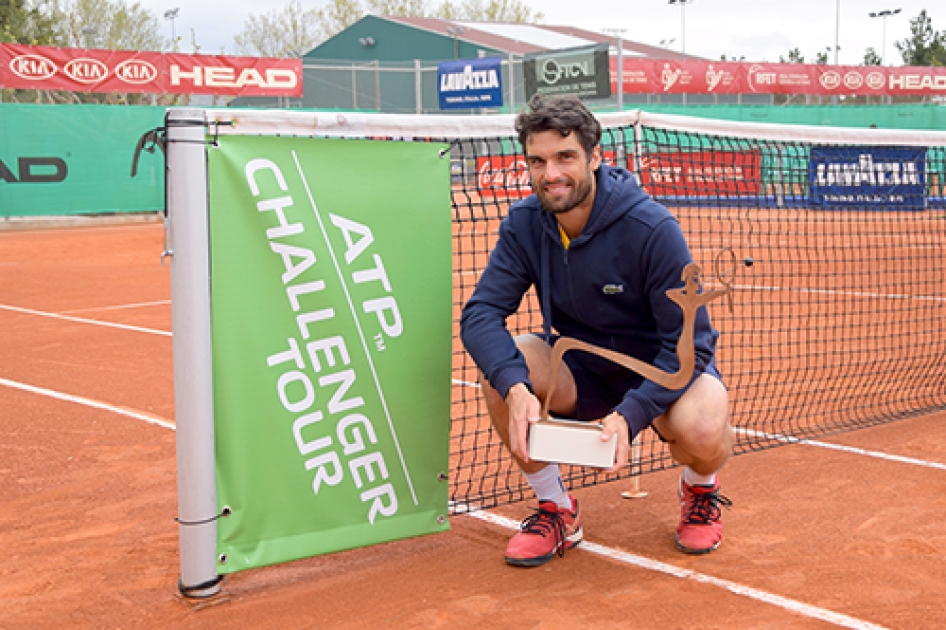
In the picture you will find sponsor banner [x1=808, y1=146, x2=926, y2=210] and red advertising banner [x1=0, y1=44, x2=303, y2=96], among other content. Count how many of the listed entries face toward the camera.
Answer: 2

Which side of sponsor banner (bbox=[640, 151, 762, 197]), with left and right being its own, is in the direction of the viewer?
front

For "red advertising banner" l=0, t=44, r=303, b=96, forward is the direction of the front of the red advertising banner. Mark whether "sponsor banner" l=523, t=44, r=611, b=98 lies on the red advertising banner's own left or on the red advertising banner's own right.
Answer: on the red advertising banner's own left

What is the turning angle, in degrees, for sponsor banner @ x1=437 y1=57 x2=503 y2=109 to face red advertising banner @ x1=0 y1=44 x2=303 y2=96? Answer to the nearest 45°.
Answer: approximately 45° to its right

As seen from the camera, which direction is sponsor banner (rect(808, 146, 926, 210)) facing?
toward the camera

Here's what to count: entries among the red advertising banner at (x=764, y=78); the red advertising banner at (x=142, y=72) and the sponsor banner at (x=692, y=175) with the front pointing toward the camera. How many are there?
3

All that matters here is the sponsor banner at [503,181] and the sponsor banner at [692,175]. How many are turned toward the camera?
2

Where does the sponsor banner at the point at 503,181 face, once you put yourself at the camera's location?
facing the viewer

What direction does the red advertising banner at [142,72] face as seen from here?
toward the camera

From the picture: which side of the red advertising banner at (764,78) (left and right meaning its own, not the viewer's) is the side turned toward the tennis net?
front
